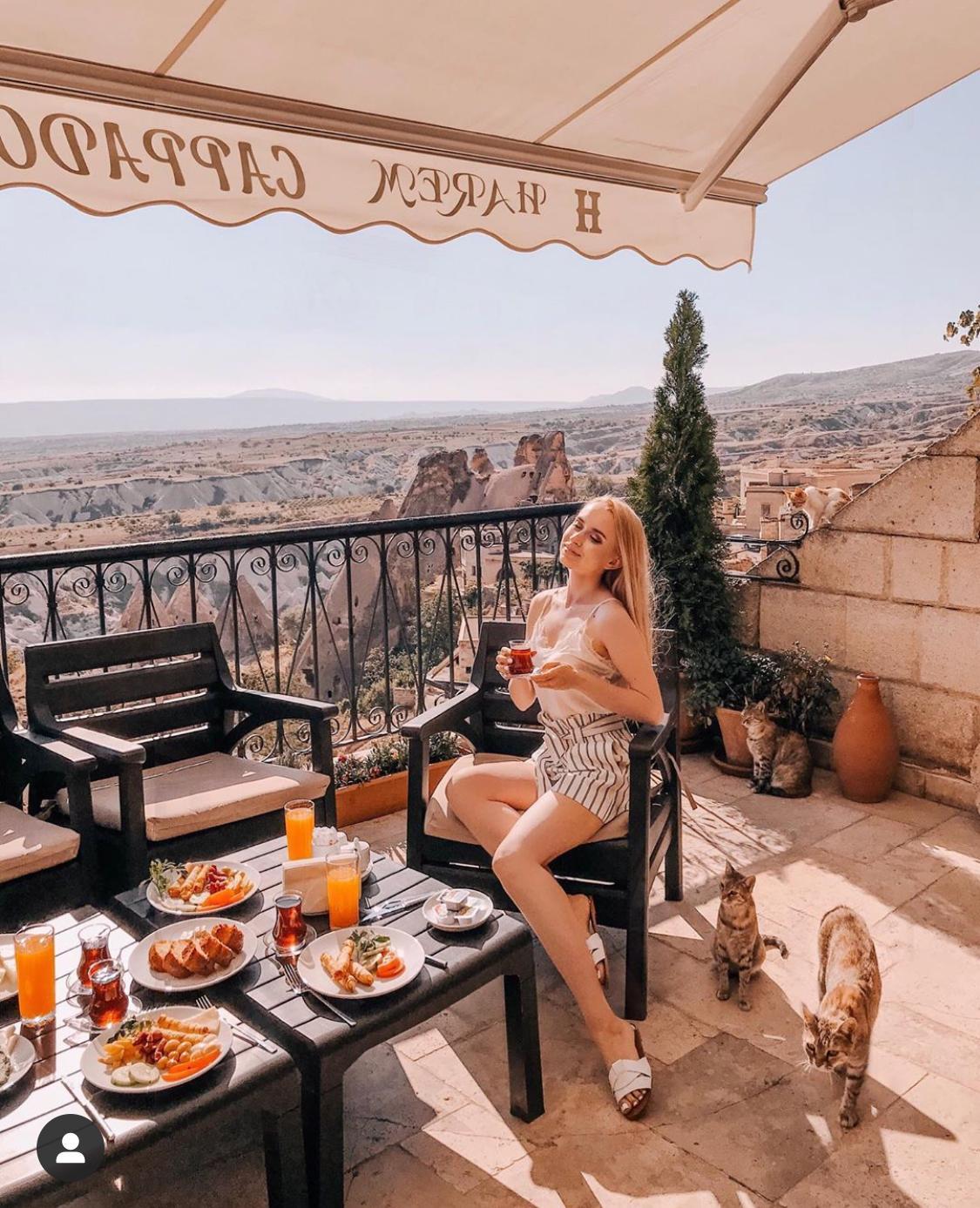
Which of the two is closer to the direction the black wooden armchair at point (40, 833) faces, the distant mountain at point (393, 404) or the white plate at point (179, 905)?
the white plate

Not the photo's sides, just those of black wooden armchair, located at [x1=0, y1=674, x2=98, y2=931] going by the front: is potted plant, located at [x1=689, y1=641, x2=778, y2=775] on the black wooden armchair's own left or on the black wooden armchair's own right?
on the black wooden armchair's own left

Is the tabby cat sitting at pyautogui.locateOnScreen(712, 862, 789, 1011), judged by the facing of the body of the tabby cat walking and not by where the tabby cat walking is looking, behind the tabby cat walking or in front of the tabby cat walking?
behind

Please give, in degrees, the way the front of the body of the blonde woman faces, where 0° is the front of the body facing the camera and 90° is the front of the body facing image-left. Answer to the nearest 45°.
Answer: approximately 45°

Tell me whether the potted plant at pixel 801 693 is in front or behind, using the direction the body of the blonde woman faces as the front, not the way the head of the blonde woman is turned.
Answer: behind

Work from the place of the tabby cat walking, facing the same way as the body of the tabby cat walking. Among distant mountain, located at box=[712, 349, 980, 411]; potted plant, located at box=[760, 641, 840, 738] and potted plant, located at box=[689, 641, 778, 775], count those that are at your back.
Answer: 3

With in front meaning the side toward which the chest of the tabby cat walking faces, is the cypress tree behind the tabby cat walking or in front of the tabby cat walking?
behind

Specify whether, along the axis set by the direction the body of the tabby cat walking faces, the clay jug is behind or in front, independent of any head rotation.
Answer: behind

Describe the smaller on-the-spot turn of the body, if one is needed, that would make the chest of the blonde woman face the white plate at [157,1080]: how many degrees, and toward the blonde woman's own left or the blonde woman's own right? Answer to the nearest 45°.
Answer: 0° — they already face it

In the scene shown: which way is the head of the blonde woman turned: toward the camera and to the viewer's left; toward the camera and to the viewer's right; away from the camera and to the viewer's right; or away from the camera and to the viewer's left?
toward the camera and to the viewer's left

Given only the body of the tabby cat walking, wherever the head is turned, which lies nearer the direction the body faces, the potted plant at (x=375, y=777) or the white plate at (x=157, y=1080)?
the white plate
